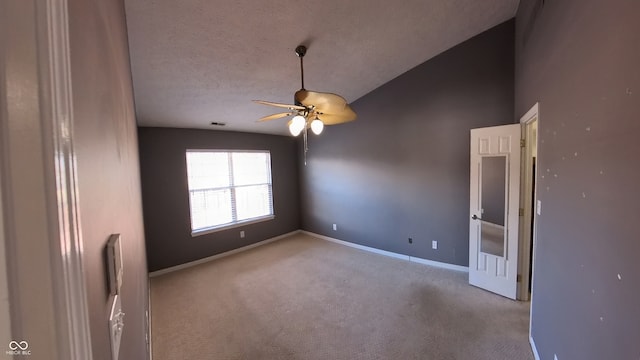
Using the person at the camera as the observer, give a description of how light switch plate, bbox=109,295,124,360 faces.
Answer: facing to the right of the viewer

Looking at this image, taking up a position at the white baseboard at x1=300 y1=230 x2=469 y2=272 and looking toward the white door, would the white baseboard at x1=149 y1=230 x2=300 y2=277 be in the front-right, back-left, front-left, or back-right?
back-right

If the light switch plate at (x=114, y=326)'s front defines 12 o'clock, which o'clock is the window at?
The window is roughly at 10 o'clock from the light switch plate.

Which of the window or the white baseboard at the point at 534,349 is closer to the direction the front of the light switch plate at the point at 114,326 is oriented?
the white baseboard

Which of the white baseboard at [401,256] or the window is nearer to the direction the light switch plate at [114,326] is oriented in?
the white baseboard

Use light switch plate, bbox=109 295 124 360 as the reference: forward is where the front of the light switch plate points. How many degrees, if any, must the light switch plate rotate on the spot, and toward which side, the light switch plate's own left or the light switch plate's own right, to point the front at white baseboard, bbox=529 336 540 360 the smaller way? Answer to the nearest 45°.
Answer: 0° — it already faces it

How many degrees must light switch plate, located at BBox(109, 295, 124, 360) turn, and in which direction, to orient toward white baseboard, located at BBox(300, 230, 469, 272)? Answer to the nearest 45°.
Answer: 0° — it already faces it

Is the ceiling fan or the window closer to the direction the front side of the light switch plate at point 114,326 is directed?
the ceiling fan
